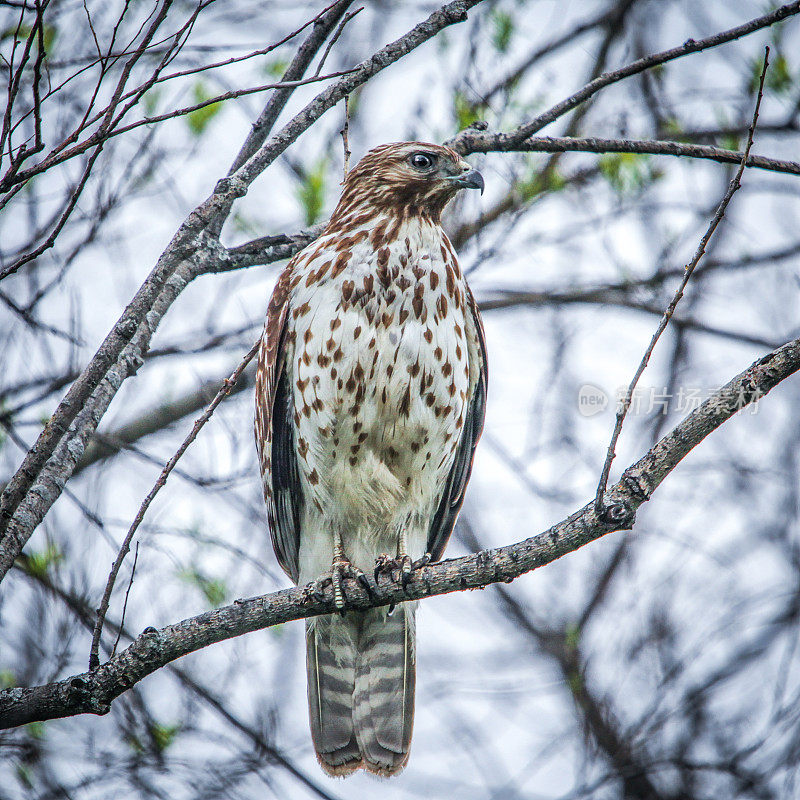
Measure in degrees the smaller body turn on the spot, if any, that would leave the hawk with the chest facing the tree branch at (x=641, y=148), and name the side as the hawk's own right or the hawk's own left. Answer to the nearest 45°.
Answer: approximately 45° to the hawk's own left

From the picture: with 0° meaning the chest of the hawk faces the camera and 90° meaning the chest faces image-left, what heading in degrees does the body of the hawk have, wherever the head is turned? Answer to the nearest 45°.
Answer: approximately 0°
